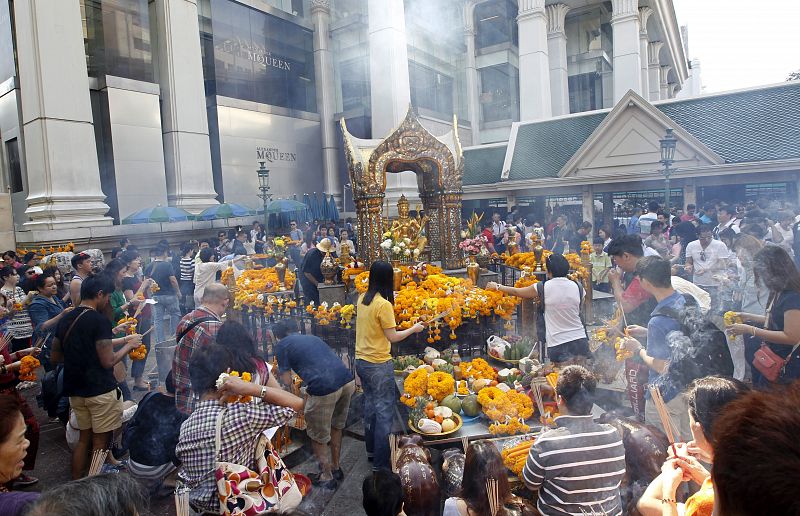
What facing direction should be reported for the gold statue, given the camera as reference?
facing the viewer

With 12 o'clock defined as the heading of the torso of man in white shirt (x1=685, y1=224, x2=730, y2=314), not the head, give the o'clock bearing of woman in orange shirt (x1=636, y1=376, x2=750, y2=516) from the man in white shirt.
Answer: The woman in orange shirt is roughly at 12 o'clock from the man in white shirt.

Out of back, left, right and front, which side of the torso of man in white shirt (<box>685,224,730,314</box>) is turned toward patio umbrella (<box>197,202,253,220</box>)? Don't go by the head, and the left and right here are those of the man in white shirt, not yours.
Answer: right

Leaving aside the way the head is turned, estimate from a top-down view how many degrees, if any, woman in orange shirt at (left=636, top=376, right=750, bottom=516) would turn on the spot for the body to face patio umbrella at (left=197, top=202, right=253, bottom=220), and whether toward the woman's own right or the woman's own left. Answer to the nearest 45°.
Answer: approximately 45° to the woman's own right

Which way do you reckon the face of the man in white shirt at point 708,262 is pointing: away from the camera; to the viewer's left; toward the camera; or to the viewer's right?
toward the camera

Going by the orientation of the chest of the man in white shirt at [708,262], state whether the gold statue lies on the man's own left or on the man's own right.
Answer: on the man's own right

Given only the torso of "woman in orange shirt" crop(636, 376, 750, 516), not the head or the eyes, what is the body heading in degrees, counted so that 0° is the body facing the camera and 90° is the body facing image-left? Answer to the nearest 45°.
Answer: approximately 90°

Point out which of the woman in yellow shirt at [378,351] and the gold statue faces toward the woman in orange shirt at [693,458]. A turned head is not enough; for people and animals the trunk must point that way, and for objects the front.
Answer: the gold statue

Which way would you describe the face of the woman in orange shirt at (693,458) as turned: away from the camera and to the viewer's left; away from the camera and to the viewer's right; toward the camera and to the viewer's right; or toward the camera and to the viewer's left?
away from the camera and to the viewer's left

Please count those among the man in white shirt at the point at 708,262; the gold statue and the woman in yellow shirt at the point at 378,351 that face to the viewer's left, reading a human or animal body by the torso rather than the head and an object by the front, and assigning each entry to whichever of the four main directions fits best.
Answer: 0

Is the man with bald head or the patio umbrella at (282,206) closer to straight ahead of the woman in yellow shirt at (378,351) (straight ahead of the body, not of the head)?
the patio umbrella

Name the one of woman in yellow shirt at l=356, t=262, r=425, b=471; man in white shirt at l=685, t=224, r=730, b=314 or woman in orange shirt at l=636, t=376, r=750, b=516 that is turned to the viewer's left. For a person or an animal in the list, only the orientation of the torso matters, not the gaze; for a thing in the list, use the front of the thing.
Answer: woman in orange shirt at l=636, t=376, r=750, b=516

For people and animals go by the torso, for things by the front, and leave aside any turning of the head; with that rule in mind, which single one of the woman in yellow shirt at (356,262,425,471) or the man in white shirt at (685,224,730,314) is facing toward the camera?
the man in white shirt

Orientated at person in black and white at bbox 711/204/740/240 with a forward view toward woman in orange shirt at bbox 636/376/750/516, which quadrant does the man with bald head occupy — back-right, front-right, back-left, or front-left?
front-right

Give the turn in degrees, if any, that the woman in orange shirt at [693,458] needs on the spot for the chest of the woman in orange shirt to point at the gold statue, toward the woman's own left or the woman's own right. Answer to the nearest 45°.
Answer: approximately 45° to the woman's own right

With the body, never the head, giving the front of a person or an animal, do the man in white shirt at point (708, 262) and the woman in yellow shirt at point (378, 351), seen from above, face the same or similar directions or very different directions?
very different directions
